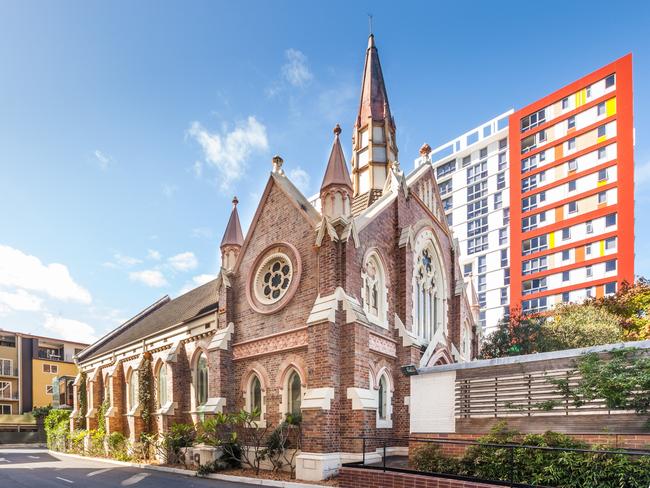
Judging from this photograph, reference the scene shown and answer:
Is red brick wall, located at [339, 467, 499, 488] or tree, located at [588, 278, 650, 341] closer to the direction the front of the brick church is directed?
the red brick wall

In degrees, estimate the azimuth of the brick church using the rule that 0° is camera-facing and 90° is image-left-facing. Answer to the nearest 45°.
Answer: approximately 315°

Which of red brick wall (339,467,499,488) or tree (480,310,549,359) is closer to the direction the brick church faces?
the red brick wall

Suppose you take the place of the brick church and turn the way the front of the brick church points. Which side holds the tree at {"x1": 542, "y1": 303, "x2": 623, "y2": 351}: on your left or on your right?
on your left

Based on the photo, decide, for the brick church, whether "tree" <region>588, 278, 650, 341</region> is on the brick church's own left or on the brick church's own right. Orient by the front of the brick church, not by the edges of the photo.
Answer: on the brick church's own left
